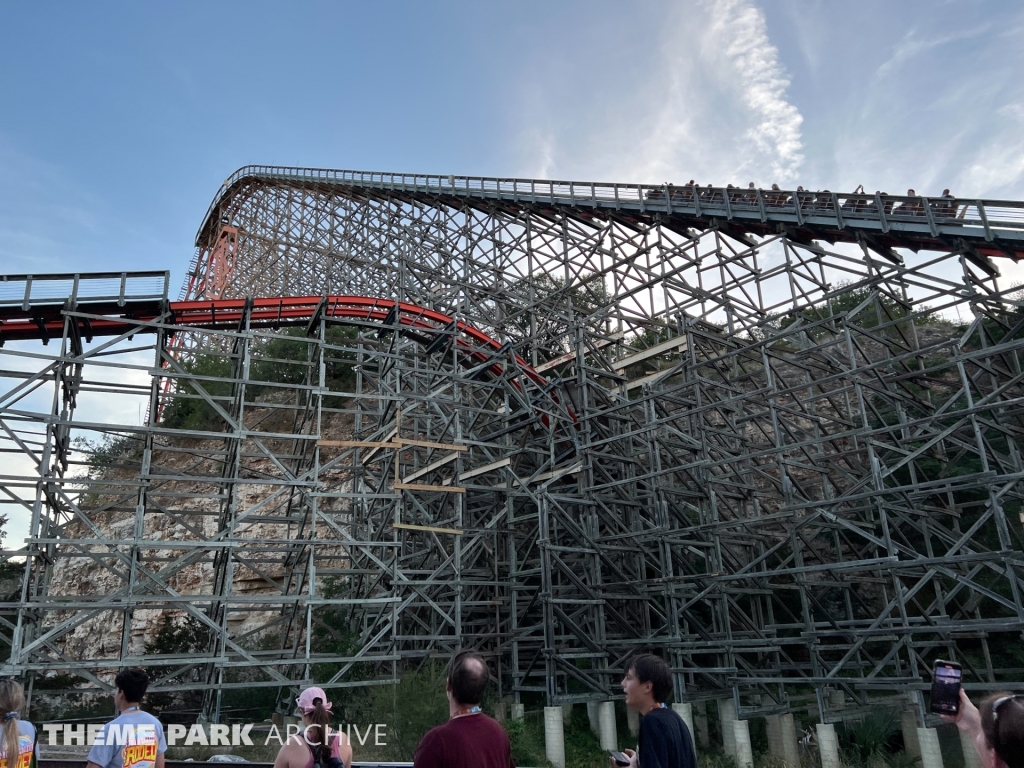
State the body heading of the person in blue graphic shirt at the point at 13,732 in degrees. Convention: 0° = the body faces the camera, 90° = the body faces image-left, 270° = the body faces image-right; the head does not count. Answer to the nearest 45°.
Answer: approximately 180°

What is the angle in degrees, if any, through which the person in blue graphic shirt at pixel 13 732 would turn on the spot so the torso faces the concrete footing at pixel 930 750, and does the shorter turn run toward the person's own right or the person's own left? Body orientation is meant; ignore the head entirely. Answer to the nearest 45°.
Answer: approximately 90° to the person's own right

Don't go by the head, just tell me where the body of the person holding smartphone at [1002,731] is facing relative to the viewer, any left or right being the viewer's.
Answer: facing away from the viewer and to the left of the viewer

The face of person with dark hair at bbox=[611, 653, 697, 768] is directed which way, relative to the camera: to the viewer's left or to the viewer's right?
to the viewer's left

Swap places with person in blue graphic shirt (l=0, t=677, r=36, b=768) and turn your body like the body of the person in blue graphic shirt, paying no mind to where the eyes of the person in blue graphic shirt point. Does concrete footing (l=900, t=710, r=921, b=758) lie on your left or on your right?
on your right

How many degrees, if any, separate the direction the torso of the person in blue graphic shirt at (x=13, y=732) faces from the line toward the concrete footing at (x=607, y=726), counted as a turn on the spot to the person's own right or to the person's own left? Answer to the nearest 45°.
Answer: approximately 45° to the person's own right
